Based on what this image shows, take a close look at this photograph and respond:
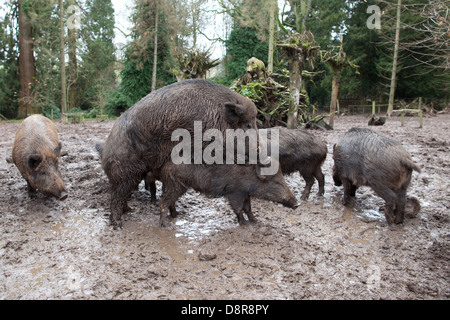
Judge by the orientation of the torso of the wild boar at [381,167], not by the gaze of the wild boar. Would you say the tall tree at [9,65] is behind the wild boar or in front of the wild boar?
in front

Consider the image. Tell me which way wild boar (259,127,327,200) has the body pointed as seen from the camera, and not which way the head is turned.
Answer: to the viewer's left

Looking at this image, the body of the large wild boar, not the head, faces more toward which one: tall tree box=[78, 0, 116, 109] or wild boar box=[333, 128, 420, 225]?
the wild boar

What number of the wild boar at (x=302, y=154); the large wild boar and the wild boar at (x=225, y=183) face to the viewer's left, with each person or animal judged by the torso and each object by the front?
1

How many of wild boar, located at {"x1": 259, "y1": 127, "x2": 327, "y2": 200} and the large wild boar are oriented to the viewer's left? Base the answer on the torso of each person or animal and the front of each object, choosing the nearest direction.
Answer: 1

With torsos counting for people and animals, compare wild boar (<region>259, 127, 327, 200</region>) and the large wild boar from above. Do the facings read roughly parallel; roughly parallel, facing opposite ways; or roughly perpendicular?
roughly parallel, facing opposite ways

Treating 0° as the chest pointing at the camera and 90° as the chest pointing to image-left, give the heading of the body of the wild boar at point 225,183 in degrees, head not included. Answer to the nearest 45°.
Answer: approximately 270°

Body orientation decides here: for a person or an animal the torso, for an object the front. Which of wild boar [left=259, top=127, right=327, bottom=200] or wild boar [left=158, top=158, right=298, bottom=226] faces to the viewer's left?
wild boar [left=259, top=127, right=327, bottom=200]

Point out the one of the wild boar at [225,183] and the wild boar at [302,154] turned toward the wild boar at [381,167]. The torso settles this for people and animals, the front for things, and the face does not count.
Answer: the wild boar at [225,183]

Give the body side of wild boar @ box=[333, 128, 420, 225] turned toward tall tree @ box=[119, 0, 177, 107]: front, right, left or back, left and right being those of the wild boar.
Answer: front

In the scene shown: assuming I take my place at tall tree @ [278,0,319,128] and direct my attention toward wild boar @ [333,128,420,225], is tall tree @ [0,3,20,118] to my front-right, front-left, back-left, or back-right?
back-right

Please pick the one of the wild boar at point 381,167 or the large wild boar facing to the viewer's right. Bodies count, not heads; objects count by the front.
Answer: the large wild boar

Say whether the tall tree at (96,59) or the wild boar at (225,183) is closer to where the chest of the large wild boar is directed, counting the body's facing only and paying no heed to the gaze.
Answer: the wild boar

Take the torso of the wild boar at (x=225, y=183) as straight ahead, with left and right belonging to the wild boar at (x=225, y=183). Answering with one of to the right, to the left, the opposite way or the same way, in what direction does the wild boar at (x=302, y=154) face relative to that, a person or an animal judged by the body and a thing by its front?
the opposite way

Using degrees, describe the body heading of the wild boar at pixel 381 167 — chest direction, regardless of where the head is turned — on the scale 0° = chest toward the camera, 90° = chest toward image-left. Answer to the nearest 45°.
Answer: approximately 135°

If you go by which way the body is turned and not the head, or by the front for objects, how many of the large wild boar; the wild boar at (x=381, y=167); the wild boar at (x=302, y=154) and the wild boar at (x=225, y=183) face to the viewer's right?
2

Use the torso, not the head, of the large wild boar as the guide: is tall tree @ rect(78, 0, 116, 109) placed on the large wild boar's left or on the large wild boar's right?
on the large wild boar's left

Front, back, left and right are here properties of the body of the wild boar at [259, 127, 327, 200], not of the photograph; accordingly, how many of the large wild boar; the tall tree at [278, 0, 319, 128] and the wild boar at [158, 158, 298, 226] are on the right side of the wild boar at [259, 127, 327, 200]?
1
